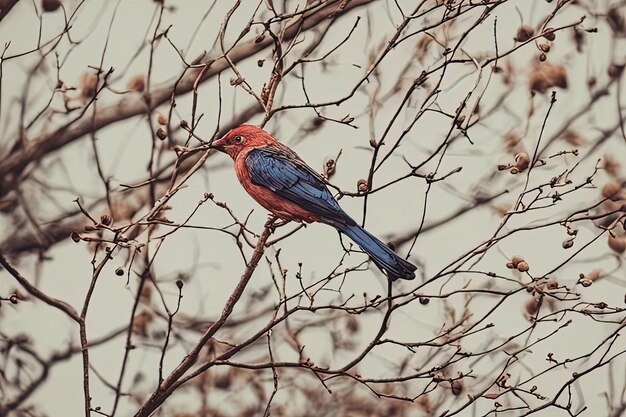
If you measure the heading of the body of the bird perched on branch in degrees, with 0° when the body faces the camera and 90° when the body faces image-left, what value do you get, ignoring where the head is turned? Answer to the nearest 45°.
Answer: approximately 90°
